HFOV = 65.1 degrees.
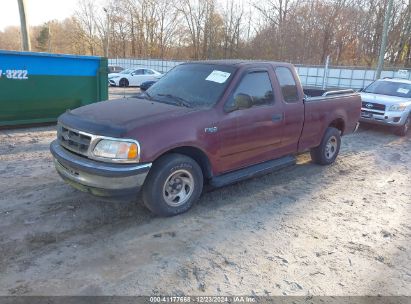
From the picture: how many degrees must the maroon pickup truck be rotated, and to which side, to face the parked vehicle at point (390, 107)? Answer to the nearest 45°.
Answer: approximately 180°

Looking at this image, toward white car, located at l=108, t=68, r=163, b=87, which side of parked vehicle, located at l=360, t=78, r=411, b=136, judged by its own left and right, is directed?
right

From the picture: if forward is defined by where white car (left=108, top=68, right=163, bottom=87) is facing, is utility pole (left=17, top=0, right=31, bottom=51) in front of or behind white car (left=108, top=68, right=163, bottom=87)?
in front

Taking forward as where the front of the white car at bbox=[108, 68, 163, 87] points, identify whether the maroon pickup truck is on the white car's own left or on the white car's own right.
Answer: on the white car's own left

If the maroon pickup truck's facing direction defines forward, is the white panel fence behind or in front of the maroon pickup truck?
behind

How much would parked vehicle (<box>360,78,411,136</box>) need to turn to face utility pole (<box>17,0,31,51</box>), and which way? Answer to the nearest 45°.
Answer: approximately 45° to its right

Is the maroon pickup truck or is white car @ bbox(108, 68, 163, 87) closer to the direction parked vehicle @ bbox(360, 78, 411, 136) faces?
the maroon pickup truck

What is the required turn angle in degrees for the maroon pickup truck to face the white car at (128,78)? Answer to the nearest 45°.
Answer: approximately 135° to its right

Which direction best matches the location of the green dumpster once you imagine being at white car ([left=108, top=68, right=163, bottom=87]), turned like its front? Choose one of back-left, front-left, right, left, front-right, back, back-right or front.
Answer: front-left
